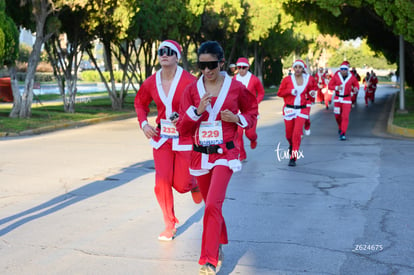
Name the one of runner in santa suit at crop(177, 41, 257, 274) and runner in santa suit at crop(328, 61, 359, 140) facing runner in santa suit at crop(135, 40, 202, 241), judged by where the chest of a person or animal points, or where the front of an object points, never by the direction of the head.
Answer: runner in santa suit at crop(328, 61, 359, 140)

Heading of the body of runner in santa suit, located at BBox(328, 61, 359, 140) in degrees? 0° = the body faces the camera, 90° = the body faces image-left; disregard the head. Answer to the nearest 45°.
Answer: approximately 0°

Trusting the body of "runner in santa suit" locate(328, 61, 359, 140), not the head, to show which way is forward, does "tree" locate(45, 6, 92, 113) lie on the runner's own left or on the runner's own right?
on the runner's own right

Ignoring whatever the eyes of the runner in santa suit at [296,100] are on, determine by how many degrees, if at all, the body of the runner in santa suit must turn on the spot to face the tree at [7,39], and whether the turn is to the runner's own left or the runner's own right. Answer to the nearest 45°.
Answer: approximately 135° to the runner's own right

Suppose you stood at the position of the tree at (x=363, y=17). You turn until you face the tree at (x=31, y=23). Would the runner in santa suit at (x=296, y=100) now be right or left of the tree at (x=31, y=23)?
left

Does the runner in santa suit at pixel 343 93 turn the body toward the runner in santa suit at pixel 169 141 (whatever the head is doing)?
yes

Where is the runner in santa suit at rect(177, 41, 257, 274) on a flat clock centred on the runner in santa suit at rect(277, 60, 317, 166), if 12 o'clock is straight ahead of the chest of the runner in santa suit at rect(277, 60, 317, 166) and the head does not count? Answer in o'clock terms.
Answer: the runner in santa suit at rect(177, 41, 257, 274) is roughly at 12 o'clock from the runner in santa suit at rect(277, 60, 317, 166).

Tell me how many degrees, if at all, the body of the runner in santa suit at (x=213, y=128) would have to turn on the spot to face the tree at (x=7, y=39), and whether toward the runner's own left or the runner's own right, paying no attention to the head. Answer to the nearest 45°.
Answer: approximately 135° to the runner's own right

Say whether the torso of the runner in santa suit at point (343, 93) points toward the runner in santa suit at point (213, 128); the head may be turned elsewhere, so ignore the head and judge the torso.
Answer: yes
